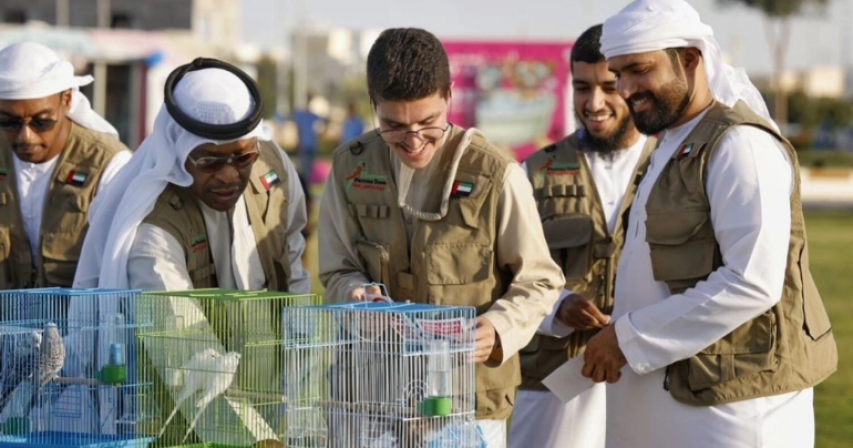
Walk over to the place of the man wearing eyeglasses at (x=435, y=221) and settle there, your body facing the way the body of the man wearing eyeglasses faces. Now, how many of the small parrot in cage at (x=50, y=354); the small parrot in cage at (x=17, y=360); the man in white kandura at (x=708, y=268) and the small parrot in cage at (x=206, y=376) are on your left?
1

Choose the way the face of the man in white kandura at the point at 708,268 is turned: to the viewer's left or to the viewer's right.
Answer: to the viewer's left

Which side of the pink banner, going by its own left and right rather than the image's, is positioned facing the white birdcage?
front

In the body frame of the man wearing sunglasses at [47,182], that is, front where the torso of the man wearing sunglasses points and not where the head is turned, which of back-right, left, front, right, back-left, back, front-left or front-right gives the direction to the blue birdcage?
front-left

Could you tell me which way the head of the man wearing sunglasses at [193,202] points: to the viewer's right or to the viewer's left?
to the viewer's right

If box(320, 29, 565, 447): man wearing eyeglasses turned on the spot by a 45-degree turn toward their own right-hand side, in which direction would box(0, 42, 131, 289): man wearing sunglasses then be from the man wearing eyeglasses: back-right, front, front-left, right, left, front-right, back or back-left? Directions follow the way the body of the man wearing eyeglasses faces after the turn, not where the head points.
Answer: right

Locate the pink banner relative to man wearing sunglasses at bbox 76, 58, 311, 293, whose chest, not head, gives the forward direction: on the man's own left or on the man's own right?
on the man's own left

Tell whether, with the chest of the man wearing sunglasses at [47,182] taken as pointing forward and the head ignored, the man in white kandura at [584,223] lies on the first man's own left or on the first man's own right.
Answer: on the first man's own left

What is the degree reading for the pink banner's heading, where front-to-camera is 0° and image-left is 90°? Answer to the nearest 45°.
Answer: approximately 0°
